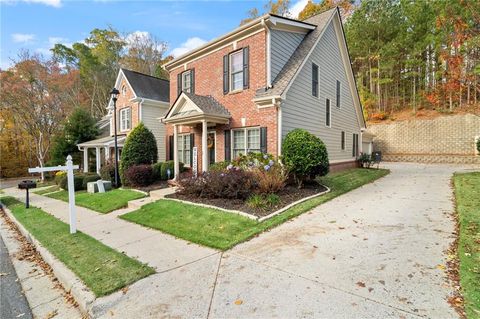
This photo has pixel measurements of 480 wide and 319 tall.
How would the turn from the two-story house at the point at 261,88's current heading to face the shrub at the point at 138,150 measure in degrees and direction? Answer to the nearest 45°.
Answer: approximately 45° to its right

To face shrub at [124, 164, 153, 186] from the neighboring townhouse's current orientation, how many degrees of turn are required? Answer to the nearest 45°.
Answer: approximately 45° to its left

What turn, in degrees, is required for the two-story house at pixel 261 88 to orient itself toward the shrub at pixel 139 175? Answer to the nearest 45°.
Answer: approximately 45° to its right

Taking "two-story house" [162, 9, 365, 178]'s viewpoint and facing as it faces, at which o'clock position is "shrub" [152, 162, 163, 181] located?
The shrub is roughly at 2 o'clock from the two-story house.

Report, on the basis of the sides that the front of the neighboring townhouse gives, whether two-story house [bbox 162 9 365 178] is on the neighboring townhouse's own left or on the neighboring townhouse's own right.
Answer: on the neighboring townhouse's own left

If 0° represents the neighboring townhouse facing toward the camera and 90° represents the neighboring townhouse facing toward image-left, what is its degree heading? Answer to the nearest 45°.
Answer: approximately 45°

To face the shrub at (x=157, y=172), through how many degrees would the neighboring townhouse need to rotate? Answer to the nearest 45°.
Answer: approximately 45° to its left

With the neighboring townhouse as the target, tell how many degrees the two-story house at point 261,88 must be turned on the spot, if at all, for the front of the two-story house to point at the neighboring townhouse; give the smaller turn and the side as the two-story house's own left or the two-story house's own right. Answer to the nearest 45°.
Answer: approximately 90° to the two-story house's own right

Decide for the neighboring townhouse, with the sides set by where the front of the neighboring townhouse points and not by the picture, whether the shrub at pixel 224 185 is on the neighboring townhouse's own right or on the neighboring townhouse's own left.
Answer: on the neighboring townhouse's own left

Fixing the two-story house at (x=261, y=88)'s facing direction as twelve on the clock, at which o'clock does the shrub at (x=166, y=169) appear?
The shrub is roughly at 2 o'clock from the two-story house.

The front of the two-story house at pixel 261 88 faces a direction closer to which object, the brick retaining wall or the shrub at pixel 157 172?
the shrub
